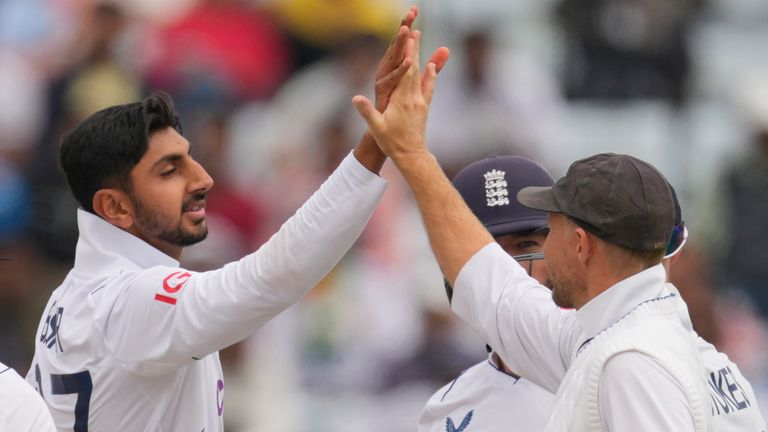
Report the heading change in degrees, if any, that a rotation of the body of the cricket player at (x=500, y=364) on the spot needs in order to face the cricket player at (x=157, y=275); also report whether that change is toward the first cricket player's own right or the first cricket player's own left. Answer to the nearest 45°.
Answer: approximately 90° to the first cricket player's own right

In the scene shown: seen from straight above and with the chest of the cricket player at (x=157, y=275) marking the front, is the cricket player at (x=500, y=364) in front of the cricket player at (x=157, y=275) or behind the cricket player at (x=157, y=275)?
in front

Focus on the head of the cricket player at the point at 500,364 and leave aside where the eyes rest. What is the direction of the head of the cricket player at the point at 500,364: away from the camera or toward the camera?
toward the camera

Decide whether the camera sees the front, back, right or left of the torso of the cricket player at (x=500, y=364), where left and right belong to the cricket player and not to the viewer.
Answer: front

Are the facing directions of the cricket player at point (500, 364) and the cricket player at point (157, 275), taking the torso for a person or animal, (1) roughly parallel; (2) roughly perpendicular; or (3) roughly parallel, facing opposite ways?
roughly perpendicular

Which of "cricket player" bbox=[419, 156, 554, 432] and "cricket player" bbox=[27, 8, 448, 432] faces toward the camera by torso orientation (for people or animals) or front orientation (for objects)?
"cricket player" bbox=[419, 156, 554, 432]

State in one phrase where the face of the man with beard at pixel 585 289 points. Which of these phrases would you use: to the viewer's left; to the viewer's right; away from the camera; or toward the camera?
to the viewer's left

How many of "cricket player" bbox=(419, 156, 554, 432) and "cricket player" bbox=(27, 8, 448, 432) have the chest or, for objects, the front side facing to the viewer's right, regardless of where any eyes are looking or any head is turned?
1

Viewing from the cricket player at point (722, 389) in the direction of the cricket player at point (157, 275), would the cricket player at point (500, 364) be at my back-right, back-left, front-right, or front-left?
front-right

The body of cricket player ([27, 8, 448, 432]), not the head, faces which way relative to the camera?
to the viewer's right

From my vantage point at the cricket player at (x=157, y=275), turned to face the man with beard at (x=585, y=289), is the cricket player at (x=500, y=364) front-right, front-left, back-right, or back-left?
front-left

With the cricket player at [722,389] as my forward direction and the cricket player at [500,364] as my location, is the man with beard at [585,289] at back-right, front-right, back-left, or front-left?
front-right
